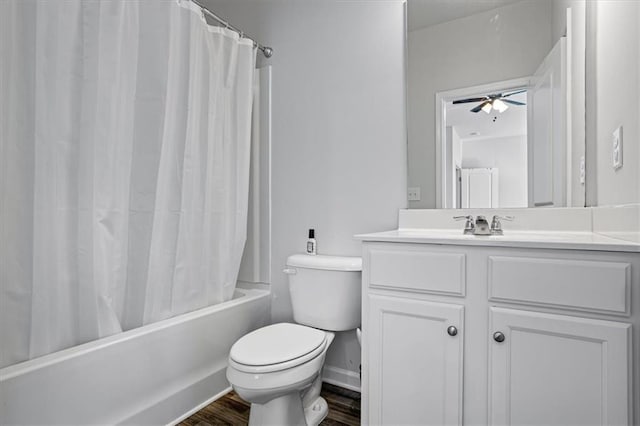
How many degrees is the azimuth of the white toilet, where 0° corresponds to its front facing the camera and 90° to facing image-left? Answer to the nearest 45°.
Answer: approximately 45°

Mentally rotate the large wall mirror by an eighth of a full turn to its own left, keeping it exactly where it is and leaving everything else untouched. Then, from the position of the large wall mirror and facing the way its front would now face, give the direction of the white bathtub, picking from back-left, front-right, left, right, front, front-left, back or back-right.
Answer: right

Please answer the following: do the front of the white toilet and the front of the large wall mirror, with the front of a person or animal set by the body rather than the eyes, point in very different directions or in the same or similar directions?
same or similar directions

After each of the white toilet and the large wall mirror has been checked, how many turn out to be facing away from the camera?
0

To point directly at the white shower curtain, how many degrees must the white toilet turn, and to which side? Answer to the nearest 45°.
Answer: approximately 45° to its right

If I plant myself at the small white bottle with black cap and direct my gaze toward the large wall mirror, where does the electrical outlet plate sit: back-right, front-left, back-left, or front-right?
front-right

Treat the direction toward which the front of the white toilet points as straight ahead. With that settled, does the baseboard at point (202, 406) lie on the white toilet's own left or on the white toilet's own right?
on the white toilet's own right

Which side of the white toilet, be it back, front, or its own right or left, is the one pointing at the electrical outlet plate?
left

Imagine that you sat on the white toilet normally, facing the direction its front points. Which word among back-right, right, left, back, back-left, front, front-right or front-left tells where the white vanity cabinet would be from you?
left

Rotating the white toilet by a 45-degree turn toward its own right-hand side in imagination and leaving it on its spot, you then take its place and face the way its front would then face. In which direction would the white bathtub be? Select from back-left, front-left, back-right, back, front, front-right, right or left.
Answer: front

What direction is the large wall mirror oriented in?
toward the camera
